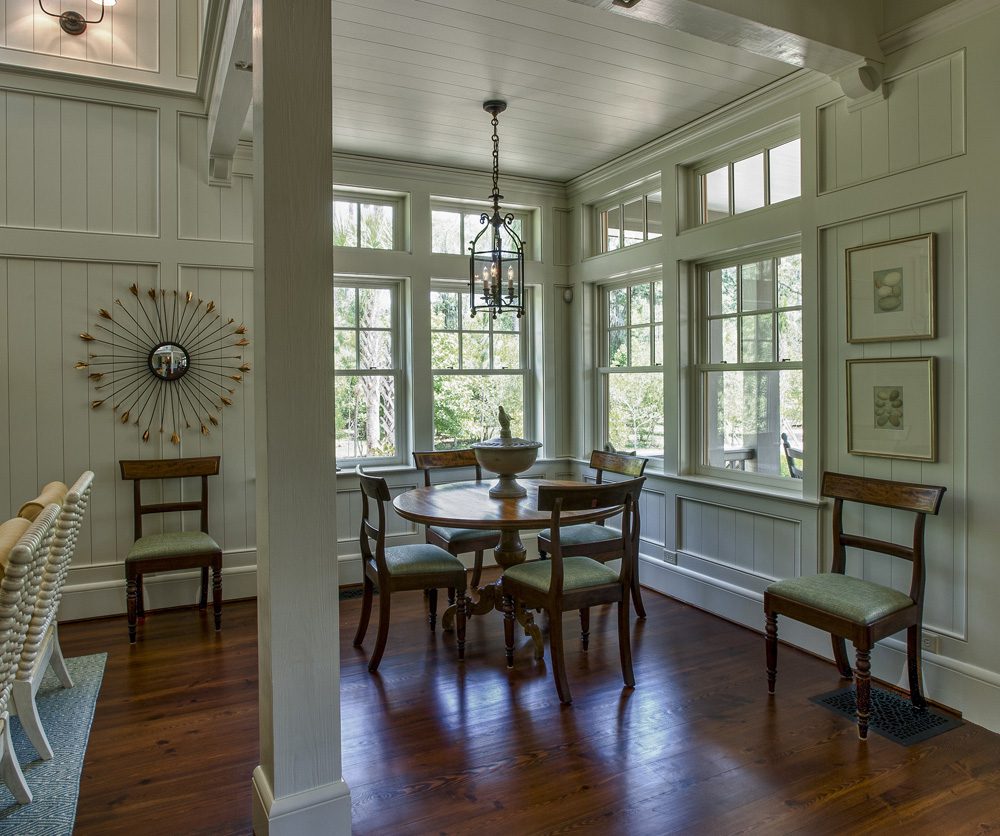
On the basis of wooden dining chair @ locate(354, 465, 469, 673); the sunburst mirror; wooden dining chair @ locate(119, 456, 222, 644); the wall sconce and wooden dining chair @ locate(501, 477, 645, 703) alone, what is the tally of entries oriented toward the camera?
3

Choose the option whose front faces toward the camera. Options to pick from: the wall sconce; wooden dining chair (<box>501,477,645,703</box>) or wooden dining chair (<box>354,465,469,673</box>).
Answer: the wall sconce

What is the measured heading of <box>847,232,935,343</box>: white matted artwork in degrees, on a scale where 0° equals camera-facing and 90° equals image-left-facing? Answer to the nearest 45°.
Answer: approximately 45°

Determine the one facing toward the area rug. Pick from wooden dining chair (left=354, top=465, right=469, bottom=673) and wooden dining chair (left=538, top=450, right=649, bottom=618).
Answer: wooden dining chair (left=538, top=450, right=649, bottom=618)

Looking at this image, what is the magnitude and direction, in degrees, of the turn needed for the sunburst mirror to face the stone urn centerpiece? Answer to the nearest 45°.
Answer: approximately 45° to its left

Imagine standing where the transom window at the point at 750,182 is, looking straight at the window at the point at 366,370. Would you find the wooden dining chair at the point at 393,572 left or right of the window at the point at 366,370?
left

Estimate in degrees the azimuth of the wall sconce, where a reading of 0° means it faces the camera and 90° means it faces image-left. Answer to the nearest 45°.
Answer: approximately 0°

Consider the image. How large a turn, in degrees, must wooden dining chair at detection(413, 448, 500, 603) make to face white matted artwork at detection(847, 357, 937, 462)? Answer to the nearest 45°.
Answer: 0° — it already faces it

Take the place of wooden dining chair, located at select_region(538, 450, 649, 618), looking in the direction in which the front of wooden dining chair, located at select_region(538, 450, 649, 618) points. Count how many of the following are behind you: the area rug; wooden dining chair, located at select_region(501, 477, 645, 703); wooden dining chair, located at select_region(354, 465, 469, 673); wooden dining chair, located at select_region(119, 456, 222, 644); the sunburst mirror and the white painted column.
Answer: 0

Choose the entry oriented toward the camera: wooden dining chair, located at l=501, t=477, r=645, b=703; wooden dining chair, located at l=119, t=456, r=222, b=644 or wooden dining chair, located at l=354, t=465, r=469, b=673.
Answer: wooden dining chair, located at l=119, t=456, r=222, b=644

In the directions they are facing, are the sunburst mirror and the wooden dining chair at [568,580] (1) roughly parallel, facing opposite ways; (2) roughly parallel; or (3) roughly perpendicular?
roughly parallel, facing opposite ways

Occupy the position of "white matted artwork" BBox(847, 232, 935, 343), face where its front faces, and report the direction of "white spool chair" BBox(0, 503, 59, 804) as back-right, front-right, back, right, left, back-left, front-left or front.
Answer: front

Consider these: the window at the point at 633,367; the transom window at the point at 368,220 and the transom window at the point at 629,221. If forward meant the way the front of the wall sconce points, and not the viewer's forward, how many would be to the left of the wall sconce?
3

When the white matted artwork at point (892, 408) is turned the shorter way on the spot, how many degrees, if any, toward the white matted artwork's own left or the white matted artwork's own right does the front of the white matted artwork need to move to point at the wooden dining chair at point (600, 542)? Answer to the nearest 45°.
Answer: approximately 45° to the white matted artwork's own right

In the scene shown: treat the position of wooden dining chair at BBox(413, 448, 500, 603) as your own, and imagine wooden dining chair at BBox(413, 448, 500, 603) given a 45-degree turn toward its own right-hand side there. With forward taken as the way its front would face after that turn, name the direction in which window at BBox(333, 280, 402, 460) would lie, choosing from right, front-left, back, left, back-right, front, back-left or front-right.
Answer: back-right

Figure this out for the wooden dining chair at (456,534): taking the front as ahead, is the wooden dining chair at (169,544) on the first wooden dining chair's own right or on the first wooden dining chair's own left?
on the first wooden dining chair's own right
